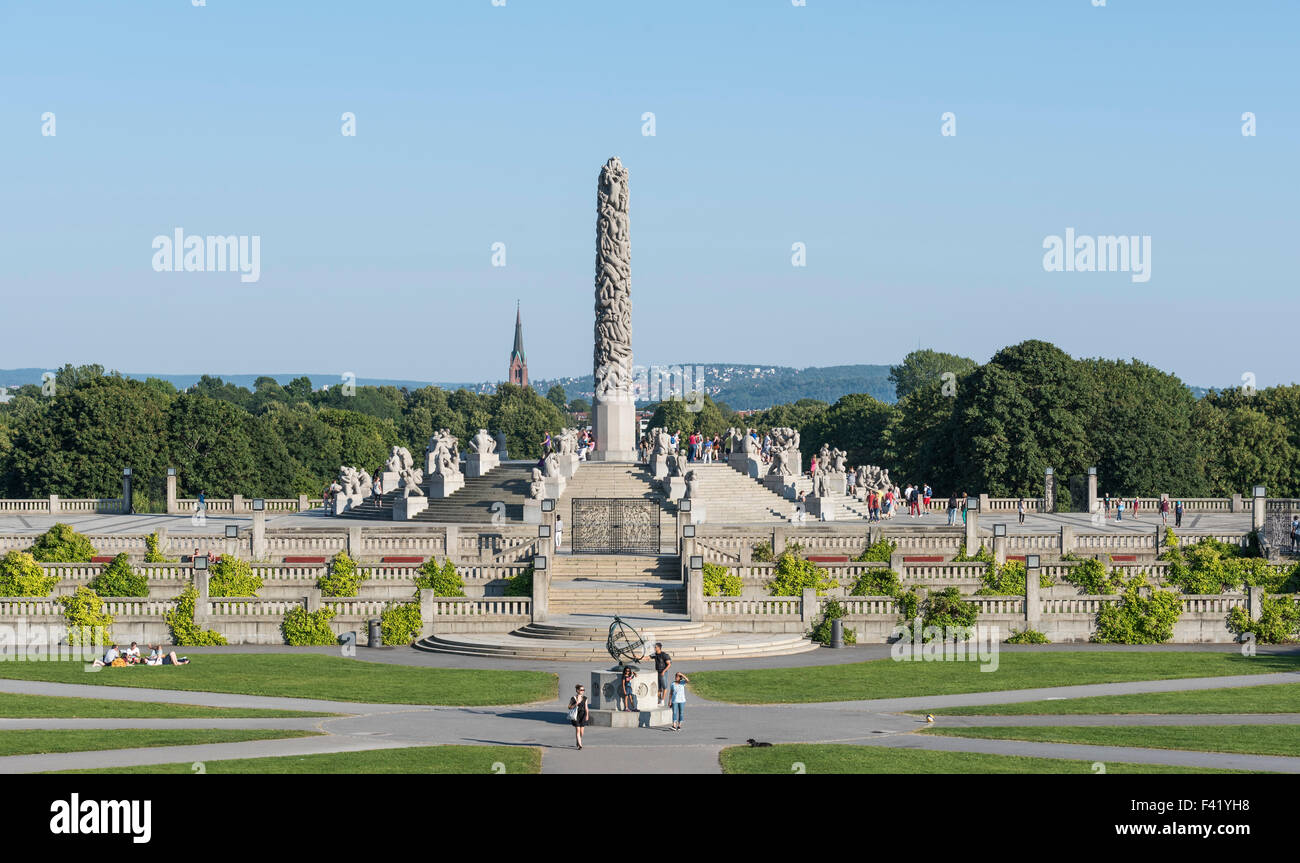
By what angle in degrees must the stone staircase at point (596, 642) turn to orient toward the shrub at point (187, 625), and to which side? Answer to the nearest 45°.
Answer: approximately 90° to its right

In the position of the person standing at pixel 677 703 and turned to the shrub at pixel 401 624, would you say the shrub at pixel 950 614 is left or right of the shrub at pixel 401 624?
right

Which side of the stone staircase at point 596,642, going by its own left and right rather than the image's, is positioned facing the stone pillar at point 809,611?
left

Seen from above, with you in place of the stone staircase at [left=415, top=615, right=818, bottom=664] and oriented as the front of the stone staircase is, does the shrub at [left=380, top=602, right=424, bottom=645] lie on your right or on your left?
on your right

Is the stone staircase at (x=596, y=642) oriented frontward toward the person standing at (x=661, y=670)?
yes

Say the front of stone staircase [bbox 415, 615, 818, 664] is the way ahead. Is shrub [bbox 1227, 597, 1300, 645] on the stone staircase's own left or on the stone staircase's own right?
on the stone staircase's own left

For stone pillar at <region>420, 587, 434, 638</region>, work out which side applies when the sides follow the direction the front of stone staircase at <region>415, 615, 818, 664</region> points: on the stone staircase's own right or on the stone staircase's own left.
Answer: on the stone staircase's own right

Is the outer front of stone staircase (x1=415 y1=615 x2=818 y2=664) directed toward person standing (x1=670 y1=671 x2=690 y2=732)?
yes

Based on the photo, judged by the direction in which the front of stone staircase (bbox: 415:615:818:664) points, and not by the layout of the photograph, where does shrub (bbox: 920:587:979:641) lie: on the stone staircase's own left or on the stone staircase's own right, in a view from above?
on the stone staircase's own left

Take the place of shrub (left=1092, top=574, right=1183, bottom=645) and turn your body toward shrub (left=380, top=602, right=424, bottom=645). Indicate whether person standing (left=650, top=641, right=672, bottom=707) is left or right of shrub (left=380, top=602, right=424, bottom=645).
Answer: left

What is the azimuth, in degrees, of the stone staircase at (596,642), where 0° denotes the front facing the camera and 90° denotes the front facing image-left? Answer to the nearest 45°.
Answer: approximately 0°
